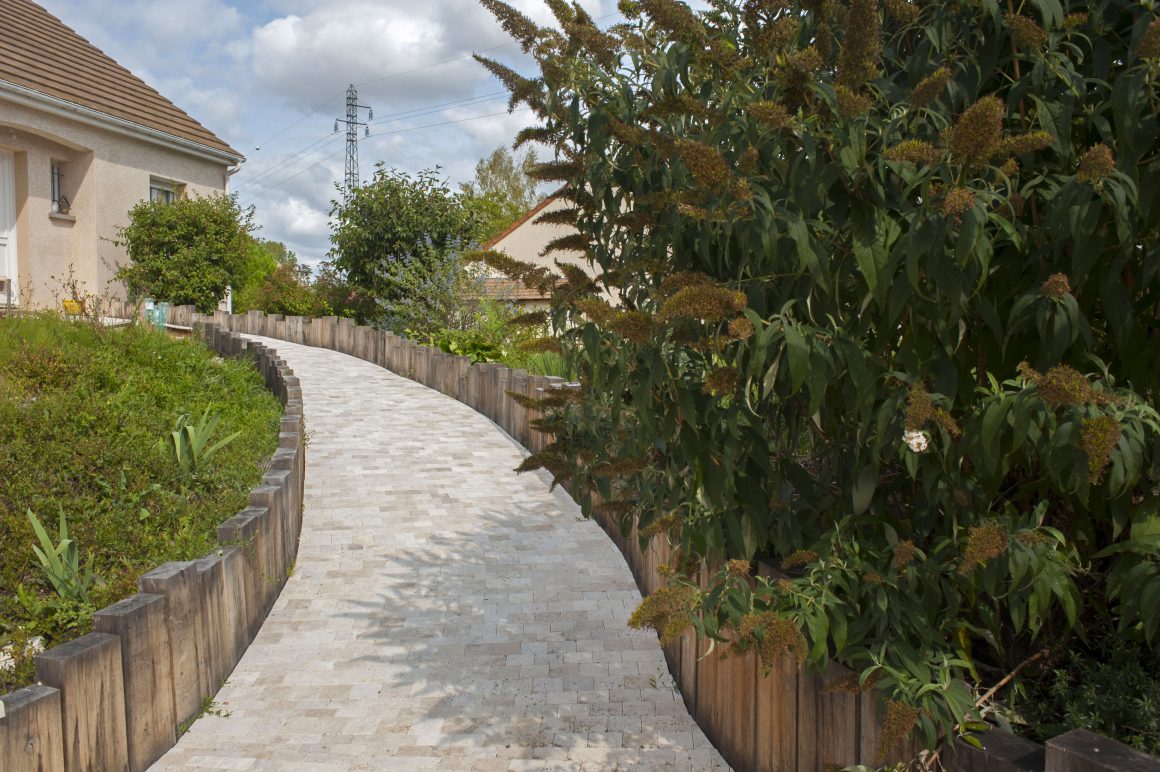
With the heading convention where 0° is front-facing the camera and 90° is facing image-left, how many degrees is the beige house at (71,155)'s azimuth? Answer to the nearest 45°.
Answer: approximately 315°

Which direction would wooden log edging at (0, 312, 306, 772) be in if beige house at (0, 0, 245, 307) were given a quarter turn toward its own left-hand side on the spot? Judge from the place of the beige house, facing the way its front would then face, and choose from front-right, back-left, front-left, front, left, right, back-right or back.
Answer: back-right

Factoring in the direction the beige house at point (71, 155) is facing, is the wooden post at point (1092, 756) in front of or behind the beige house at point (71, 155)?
in front

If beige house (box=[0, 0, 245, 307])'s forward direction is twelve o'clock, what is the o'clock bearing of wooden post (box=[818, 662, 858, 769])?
The wooden post is roughly at 1 o'clock from the beige house.

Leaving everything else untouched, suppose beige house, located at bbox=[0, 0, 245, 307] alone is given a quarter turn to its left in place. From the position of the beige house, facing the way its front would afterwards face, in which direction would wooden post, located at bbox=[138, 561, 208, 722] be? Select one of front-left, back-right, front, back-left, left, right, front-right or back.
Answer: back-right

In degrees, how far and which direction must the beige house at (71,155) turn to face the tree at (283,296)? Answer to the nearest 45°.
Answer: approximately 90° to its left

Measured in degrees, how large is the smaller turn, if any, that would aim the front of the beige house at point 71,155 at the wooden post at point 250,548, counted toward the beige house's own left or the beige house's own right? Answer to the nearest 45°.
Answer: approximately 45° to the beige house's own right

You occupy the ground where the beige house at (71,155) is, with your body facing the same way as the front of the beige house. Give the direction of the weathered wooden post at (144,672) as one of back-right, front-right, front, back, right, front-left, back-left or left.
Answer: front-right

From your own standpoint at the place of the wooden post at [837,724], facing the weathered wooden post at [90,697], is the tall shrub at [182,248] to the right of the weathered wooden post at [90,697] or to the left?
right

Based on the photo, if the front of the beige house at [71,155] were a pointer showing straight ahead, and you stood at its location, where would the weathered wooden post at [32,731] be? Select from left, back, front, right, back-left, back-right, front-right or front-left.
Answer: front-right

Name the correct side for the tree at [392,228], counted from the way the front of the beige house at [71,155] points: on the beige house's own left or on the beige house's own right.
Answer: on the beige house's own left
